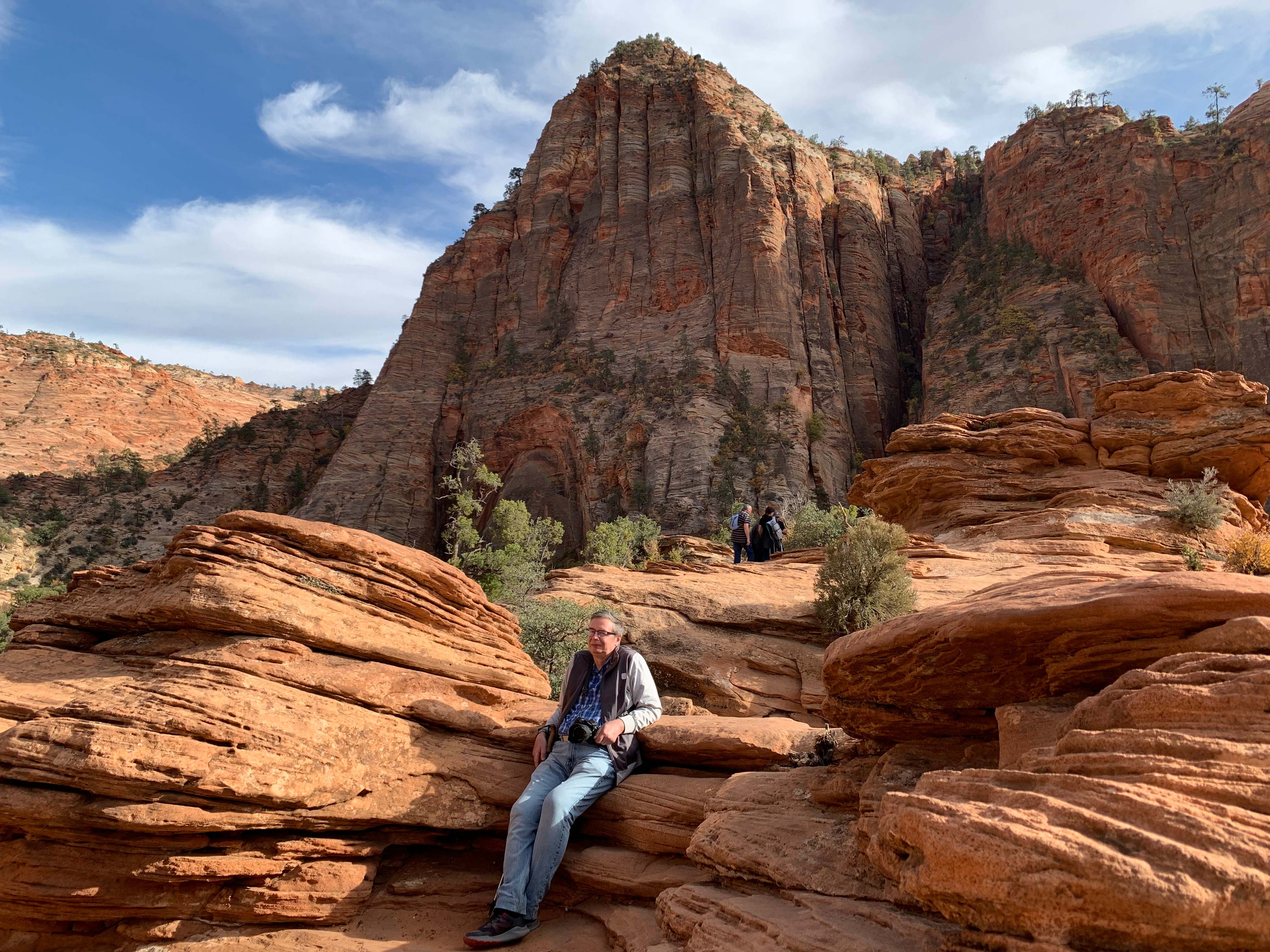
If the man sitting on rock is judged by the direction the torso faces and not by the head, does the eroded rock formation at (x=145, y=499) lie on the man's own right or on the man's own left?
on the man's own right

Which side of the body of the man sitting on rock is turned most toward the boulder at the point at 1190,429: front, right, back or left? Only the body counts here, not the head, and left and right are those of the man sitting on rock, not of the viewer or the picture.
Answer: back

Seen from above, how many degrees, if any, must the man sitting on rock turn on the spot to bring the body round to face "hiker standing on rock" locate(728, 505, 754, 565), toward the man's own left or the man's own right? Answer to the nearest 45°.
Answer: approximately 135° to the man's own right

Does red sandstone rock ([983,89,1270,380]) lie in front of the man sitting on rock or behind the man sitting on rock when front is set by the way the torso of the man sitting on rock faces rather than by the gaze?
behind

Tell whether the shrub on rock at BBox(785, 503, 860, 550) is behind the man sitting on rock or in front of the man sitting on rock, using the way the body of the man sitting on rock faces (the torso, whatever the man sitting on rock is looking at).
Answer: behind

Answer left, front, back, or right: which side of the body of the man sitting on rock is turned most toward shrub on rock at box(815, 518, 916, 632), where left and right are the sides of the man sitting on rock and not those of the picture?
back

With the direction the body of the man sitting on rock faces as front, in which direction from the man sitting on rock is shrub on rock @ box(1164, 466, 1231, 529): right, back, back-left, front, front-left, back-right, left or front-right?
back

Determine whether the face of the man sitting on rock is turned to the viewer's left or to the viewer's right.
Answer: to the viewer's left

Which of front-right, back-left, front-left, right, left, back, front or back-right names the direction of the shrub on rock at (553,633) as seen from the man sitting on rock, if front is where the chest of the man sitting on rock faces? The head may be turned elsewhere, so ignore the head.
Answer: back-right

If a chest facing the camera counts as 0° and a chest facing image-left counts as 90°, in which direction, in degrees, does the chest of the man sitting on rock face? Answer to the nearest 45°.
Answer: approximately 45°

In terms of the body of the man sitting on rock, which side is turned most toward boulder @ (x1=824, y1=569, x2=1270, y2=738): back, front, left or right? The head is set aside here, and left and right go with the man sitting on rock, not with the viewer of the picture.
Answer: left

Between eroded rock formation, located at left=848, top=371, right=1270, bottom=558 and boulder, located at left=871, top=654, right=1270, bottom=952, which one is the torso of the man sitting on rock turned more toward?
the boulder
